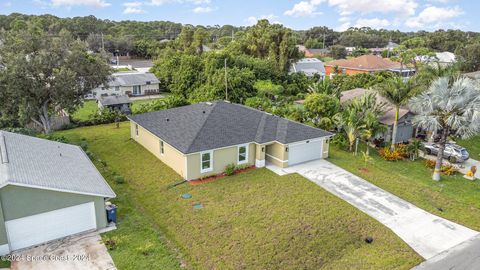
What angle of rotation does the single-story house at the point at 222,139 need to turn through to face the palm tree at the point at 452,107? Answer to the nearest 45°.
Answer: approximately 45° to its left

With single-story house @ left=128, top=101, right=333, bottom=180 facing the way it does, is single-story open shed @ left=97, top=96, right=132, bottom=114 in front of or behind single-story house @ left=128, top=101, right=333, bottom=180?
behind

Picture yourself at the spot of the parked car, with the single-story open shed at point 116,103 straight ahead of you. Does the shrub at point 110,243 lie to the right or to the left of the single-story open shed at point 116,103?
left

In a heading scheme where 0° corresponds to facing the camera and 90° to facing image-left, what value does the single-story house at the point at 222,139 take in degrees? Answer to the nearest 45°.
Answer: approximately 315°

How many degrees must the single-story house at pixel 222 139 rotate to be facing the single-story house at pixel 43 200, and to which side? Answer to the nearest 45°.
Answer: approximately 90° to its right

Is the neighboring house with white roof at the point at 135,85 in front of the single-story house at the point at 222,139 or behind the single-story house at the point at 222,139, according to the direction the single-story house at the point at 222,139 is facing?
behind
